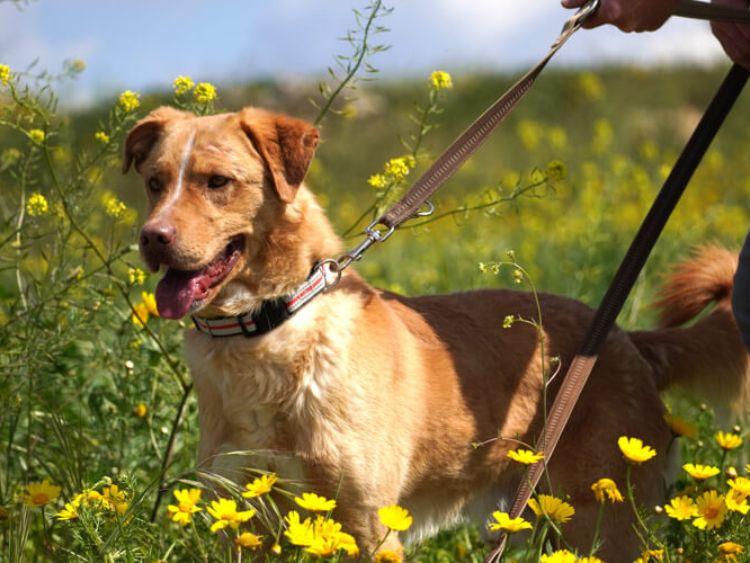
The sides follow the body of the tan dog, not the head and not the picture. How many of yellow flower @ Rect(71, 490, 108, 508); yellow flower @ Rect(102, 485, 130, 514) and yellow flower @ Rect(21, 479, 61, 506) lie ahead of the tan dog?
3

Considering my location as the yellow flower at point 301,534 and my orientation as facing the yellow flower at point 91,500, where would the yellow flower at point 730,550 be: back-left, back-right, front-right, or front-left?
back-right

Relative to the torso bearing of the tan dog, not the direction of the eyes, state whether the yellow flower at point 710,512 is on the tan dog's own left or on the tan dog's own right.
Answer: on the tan dog's own left

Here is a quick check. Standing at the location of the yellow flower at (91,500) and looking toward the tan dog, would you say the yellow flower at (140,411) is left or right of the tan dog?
left

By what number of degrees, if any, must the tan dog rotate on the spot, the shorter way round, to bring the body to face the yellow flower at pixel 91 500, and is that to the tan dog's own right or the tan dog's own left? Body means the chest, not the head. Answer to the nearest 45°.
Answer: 0° — it already faces it

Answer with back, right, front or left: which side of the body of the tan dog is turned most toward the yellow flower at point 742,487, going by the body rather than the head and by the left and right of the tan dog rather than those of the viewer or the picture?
left

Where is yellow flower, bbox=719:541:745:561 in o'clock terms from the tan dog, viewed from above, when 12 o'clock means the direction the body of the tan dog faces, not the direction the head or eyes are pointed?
The yellow flower is roughly at 9 o'clock from the tan dog.

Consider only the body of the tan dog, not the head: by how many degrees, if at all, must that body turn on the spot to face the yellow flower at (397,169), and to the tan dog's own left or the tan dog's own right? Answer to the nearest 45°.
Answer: approximately 135° to the tan dog's own right

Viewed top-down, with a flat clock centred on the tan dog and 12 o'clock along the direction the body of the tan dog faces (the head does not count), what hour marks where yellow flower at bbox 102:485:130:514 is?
The yellow flower is roughly at 12 o'clock from the tan dog.

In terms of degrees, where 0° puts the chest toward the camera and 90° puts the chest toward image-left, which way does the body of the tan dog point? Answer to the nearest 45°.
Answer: approximately 45°
